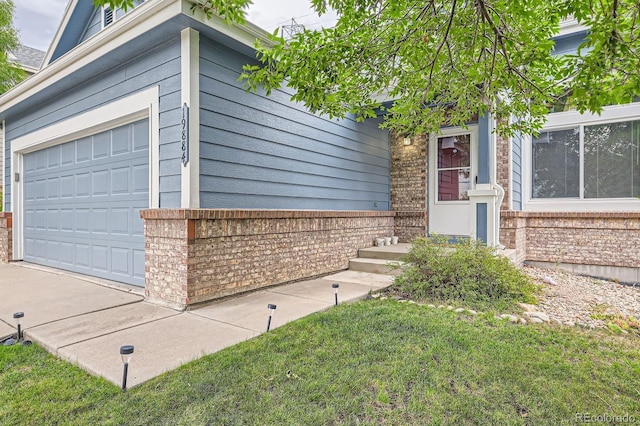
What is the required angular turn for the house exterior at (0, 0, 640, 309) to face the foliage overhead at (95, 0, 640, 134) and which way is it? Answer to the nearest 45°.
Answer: approximately 90° to its left

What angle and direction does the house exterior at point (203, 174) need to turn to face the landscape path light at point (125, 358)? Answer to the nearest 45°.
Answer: approximately 45° to its left

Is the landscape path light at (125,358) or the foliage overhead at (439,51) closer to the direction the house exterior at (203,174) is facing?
the landscape path light

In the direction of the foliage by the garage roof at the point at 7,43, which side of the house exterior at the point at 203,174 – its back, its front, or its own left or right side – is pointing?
right

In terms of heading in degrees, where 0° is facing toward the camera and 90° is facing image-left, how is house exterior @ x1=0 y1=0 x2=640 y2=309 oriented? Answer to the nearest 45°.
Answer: approximately 45°
